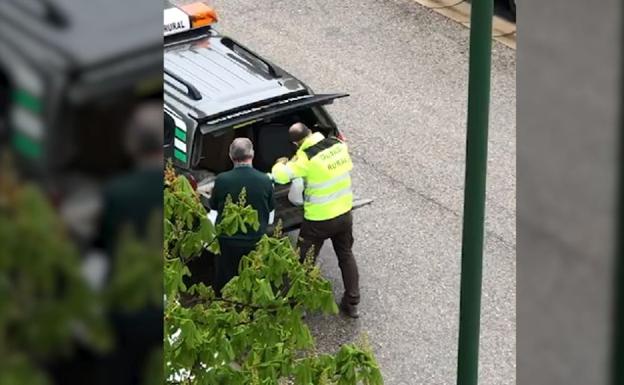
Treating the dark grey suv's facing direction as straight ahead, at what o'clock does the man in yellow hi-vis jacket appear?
The man in yellow hi-vis jacket is roughly at 6 o'clock from the dark grey suv.

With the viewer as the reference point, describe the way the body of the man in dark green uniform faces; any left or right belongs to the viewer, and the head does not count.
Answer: facing away from the viewer

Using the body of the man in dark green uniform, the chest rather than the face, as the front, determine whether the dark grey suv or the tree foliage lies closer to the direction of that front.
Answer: the dark grey suv

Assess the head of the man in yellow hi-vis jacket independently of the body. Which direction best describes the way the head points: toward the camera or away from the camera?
away from the camera

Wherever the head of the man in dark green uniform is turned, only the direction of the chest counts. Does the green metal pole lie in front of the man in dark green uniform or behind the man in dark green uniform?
behind

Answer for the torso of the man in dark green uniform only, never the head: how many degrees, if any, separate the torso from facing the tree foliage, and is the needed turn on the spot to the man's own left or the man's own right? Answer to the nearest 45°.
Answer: approximately 180°

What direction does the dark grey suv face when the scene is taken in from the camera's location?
facing away from the viewer and to the left of the viewer

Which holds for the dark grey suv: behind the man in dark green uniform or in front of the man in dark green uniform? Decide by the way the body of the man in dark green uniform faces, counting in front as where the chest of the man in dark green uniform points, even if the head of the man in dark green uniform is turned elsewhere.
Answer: in front

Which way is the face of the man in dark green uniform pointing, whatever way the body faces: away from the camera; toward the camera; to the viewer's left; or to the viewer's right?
away from the camera

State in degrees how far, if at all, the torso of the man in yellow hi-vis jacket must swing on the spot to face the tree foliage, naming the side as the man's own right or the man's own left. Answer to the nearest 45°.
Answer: approximately 135° to the man's own left

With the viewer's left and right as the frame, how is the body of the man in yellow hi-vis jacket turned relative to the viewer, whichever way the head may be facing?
facing away from the viewer and to the left of the viewer

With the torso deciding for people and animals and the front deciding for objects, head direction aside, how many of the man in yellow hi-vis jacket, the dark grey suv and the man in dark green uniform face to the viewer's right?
0

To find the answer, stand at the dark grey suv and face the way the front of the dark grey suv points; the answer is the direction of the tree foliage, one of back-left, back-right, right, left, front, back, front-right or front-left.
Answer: back-left
